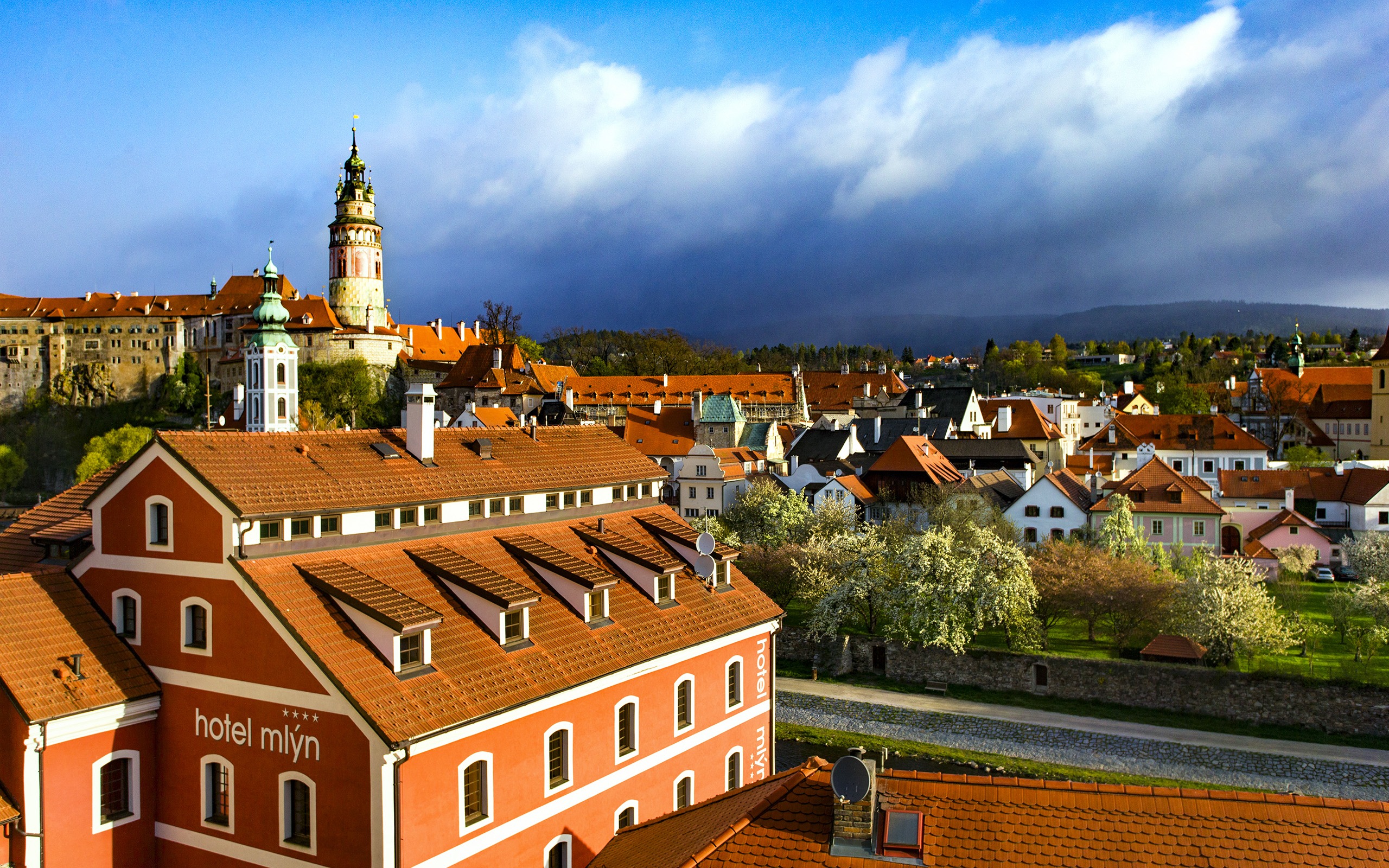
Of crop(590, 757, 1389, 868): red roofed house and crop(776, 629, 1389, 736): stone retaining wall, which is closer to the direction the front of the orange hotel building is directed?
the red roofed house

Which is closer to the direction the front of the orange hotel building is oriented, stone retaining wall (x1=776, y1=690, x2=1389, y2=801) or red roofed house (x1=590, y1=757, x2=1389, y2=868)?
the red roofed house

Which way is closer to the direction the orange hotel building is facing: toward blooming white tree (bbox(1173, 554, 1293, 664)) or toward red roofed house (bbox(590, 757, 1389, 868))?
the red roofed house
